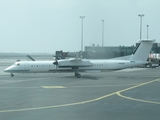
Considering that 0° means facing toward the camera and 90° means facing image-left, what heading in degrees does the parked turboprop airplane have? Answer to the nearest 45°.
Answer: approximately 90°
